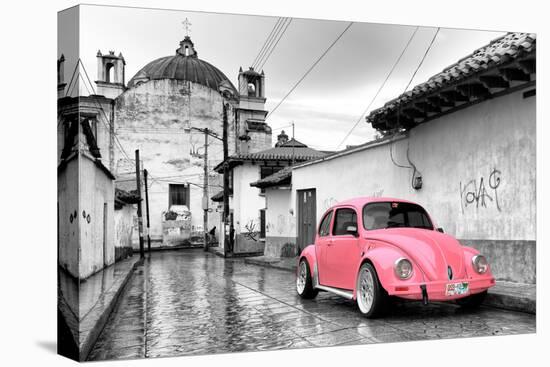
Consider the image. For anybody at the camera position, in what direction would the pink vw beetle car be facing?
facing the viewer and to the right of the viewer

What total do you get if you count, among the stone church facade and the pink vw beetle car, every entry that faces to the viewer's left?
0

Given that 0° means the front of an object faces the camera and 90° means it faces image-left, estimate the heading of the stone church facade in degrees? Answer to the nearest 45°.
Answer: approximately 0°

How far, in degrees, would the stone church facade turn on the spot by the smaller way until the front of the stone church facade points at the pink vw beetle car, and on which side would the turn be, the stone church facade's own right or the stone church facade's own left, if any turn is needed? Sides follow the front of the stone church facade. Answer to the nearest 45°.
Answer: approximately 45° to the stone church facade's own left
